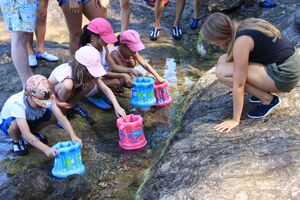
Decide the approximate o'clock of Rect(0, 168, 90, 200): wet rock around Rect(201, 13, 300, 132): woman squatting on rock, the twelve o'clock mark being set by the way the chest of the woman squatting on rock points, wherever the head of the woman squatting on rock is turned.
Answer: The wet rock is roughly at 11 o'clock from the woman squatting on rock.

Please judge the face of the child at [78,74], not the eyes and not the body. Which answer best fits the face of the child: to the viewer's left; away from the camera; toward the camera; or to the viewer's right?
to the viewer's right

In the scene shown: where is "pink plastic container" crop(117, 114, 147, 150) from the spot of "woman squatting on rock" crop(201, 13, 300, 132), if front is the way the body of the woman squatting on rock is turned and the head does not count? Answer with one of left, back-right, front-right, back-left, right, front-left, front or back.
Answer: front

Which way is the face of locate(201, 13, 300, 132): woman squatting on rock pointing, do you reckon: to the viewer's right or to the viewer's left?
to the viewer's left

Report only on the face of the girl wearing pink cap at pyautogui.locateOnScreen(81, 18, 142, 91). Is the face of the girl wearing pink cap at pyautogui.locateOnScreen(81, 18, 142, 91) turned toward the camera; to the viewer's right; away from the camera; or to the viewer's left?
to the viewer's right

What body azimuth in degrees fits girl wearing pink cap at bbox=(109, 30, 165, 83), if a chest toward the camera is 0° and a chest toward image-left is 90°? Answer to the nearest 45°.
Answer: approximately 315°

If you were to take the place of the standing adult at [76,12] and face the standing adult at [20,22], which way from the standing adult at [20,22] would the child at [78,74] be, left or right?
left

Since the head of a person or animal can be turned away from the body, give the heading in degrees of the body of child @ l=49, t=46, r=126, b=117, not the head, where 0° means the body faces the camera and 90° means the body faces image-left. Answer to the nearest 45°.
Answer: approximately 315°

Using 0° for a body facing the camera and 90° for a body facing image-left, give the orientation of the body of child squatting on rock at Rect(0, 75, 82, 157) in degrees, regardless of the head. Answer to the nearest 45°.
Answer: approximately 315°

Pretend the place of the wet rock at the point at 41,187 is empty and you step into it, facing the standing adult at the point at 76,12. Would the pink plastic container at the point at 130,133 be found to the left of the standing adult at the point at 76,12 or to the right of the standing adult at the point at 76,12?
right

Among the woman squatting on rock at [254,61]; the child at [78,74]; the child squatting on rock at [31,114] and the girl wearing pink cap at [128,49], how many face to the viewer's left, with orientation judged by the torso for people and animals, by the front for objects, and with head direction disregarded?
1

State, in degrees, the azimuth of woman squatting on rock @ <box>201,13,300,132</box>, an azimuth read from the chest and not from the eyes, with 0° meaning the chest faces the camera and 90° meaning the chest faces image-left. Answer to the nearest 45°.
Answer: approximately 90°

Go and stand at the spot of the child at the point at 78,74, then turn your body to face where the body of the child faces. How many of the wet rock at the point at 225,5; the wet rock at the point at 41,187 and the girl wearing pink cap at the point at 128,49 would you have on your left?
2

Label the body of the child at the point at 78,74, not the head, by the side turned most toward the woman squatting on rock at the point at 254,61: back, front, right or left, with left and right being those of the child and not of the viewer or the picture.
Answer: front

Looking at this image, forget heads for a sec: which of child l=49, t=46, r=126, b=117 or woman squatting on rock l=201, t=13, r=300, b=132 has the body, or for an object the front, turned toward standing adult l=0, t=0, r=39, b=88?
the woman squatting on rock
